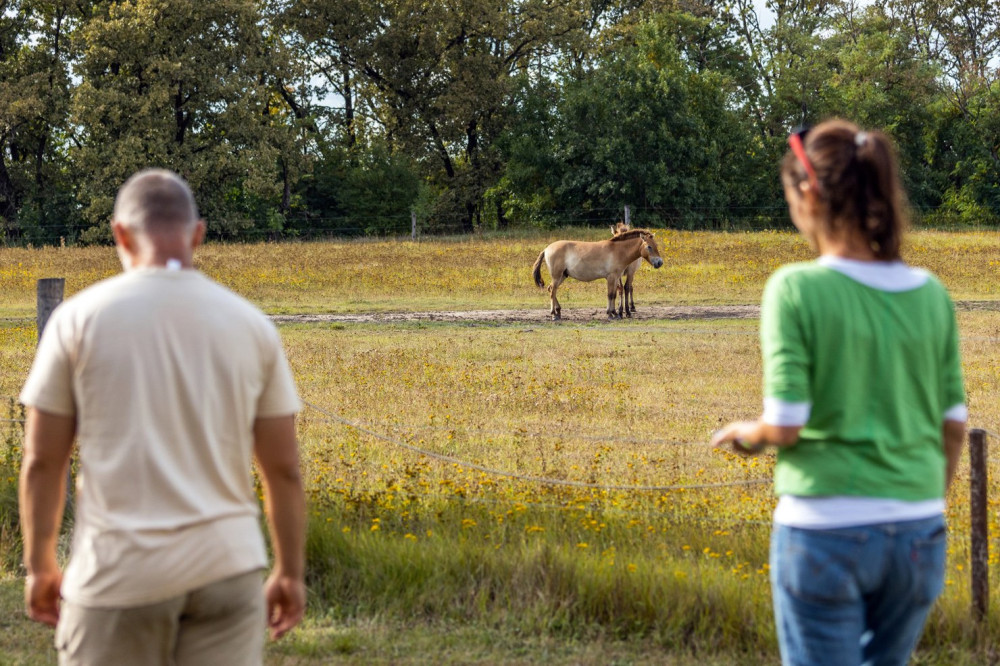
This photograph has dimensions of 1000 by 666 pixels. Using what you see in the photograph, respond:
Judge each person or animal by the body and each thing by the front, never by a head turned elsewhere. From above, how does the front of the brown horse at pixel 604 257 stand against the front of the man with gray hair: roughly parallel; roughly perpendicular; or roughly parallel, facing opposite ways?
roughly perpendicular

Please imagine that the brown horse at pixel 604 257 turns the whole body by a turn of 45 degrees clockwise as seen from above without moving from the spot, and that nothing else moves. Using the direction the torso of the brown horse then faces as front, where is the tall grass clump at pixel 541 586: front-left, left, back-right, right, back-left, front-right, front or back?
front-right

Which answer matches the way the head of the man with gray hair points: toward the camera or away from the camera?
away from the camera

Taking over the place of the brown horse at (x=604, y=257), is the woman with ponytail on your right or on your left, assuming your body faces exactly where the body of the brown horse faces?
on your right

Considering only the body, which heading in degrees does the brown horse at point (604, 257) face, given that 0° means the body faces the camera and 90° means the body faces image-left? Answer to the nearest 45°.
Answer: approximately 270°

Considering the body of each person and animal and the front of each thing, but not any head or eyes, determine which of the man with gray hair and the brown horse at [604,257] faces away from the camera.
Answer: the man with gray hair

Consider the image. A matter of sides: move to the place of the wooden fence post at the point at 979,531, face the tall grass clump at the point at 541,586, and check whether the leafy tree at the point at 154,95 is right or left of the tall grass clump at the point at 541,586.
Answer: right

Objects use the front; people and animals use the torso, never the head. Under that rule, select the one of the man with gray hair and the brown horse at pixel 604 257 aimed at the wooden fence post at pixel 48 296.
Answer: the man with gray hair

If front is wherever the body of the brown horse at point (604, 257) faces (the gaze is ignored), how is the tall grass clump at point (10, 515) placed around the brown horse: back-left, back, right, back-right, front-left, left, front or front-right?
right

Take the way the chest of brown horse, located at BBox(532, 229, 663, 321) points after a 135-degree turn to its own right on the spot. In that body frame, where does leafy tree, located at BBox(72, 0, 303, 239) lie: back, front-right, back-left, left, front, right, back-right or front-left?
right

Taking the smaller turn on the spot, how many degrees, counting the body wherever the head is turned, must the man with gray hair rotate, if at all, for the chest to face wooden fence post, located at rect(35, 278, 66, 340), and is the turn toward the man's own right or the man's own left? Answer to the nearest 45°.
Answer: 0° — they already face it

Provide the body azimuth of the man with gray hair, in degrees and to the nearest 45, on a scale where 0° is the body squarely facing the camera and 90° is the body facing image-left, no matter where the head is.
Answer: approximately 180°

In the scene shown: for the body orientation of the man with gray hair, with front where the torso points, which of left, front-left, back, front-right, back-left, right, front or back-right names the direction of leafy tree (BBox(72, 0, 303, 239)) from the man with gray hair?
front

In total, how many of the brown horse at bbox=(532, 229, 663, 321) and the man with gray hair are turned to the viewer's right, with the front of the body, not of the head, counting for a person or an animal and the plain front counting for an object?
1

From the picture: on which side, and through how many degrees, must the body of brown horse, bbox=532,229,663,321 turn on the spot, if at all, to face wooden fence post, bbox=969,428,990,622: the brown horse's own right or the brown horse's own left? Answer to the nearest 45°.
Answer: approximately 90° to the brown horse's own right

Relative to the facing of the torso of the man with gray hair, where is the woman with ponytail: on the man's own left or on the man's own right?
on the man's own right
